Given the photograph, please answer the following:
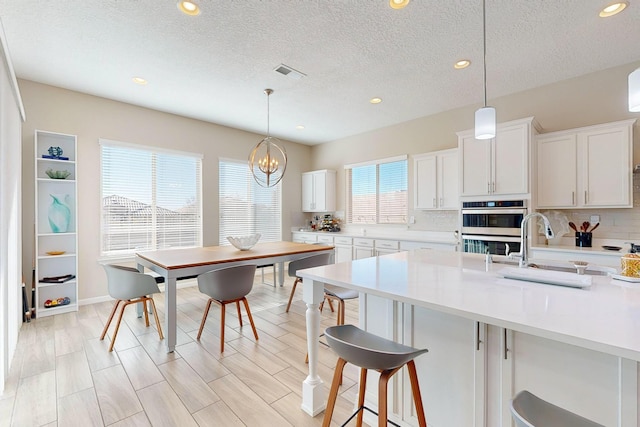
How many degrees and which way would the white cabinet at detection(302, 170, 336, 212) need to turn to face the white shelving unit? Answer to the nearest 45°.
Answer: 0° — it already faces it

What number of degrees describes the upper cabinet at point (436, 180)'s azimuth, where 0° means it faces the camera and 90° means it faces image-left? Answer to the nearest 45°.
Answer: approximately 45°

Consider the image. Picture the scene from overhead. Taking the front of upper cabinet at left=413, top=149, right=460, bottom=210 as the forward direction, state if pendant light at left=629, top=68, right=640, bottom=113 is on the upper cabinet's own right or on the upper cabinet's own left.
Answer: on the upper cabinet's own left

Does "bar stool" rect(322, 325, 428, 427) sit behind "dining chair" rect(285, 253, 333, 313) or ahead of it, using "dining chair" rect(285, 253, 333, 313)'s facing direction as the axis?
behind

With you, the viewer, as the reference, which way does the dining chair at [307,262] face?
facing away from the viewer and to the left of the viewer

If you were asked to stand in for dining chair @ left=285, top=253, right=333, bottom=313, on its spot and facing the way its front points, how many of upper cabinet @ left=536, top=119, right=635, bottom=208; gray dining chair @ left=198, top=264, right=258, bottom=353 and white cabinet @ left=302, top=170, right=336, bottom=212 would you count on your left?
1

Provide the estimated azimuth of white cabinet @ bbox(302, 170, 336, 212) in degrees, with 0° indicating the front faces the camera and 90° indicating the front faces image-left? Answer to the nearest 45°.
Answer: approximately 45°

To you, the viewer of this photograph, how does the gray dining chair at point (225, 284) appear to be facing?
facing away from the viewer and to the left of the viewer

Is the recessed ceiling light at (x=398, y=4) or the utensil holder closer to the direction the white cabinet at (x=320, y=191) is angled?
the recessed ceiling light

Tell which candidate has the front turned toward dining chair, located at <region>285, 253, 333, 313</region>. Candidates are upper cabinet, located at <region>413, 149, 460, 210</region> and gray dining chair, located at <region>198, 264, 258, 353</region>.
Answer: the upper cabinet
